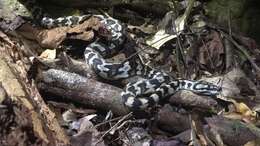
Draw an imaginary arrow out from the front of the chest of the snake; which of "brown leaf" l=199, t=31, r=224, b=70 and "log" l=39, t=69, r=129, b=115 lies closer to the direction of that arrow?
the brown leaf

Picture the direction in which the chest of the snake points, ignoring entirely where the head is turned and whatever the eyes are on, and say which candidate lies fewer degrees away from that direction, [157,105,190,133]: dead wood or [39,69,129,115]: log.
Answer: the dead wood

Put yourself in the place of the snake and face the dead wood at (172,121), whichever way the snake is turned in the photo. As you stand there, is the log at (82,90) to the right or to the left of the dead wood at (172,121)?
right

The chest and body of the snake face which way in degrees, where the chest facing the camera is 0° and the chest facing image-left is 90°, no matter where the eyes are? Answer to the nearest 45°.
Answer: approximately 270°

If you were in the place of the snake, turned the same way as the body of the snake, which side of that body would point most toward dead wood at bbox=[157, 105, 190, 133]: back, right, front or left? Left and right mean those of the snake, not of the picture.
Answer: right

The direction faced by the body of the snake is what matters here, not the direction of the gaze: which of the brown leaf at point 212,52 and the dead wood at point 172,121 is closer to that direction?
the brown leaf

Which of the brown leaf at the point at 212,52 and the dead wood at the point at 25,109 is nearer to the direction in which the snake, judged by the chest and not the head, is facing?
the brown leaf

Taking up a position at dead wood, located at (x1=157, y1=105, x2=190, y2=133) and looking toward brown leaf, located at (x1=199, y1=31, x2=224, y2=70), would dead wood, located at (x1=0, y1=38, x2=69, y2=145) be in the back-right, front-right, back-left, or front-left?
back-left
